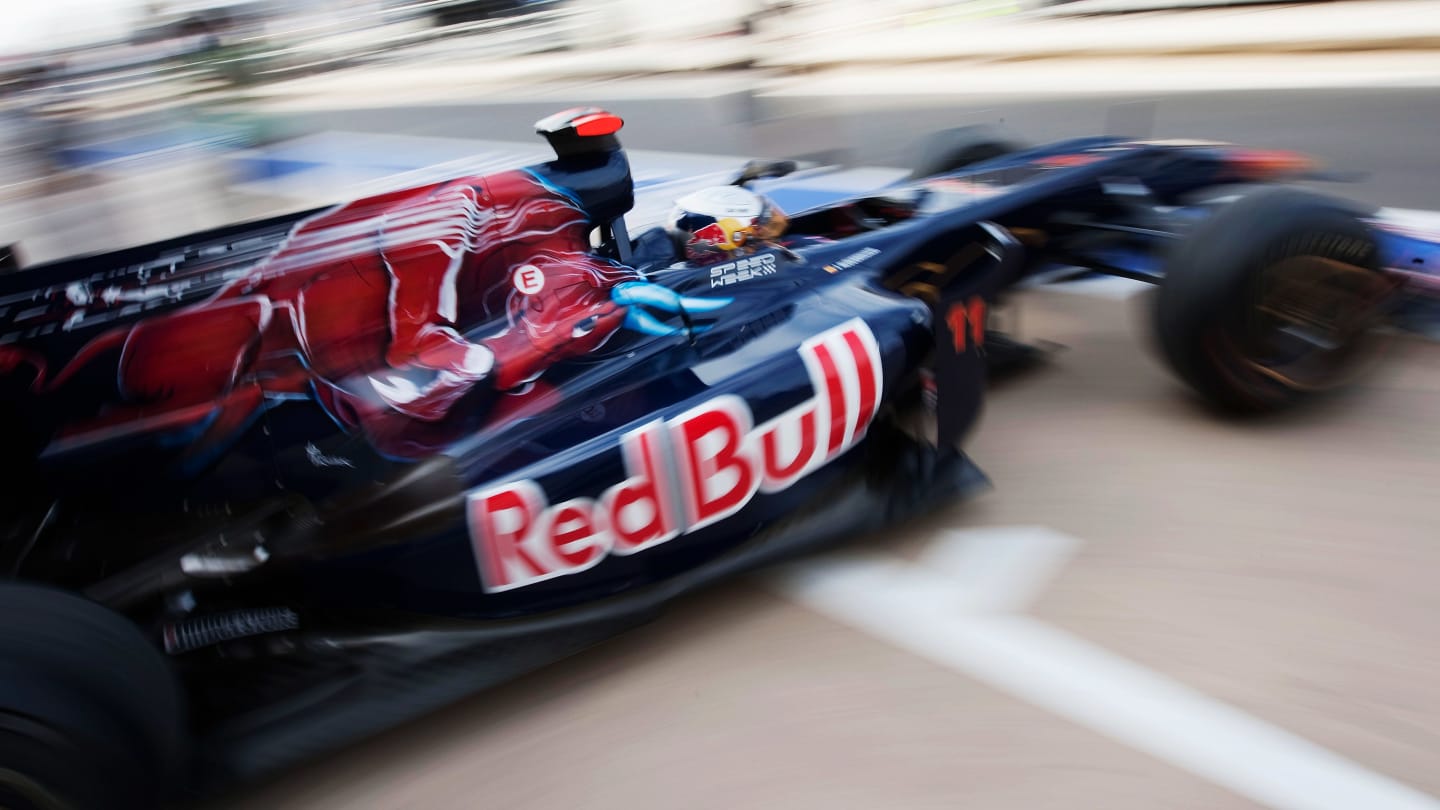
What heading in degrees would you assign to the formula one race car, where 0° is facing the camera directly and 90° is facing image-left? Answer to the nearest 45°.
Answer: approximately 225°
